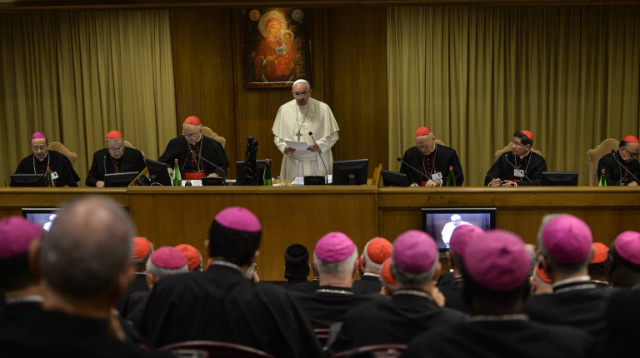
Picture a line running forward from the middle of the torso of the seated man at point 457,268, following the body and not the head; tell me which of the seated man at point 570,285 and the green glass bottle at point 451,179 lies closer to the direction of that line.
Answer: the green glass bottle

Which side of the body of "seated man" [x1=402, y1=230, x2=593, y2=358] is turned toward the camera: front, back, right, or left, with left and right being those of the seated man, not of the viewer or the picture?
back

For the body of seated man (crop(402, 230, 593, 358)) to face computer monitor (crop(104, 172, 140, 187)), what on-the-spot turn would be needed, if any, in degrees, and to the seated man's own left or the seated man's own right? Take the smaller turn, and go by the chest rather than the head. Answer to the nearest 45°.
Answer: approximately 45° to the seated man's own left

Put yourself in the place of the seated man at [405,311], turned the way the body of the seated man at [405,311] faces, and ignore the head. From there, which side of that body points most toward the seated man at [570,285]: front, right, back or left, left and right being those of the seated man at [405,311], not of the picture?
right

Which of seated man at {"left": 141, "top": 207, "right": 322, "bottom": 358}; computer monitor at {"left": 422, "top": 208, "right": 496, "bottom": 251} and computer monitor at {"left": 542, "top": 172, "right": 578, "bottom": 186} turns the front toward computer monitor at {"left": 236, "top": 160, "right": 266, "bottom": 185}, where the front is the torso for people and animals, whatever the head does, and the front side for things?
the seated man

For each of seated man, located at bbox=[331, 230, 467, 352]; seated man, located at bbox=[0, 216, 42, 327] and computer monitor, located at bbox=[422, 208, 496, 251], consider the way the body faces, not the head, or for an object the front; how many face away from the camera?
2

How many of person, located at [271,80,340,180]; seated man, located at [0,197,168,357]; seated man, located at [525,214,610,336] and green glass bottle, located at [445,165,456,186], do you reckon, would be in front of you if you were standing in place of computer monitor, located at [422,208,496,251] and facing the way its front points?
2

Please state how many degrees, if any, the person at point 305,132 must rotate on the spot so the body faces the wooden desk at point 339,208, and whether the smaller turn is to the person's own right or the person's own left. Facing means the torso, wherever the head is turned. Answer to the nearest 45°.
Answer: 0° — they already face it

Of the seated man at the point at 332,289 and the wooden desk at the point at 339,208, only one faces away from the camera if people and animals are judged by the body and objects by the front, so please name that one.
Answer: the seated man

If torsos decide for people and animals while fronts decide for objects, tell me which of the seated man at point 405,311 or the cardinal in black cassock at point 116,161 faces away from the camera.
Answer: the seated man

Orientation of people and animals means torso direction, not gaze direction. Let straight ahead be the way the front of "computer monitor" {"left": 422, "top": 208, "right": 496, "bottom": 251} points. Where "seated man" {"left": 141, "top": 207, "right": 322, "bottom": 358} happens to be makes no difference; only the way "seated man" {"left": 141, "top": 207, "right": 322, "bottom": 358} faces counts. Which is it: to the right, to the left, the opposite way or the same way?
the opposite way

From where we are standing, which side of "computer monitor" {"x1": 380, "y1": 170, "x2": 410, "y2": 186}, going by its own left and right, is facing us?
back

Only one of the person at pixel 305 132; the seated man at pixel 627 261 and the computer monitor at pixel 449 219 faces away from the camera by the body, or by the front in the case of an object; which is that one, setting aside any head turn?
the seated man

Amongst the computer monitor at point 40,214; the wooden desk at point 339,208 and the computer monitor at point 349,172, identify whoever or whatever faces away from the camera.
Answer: the computer monitor at point 349,172
